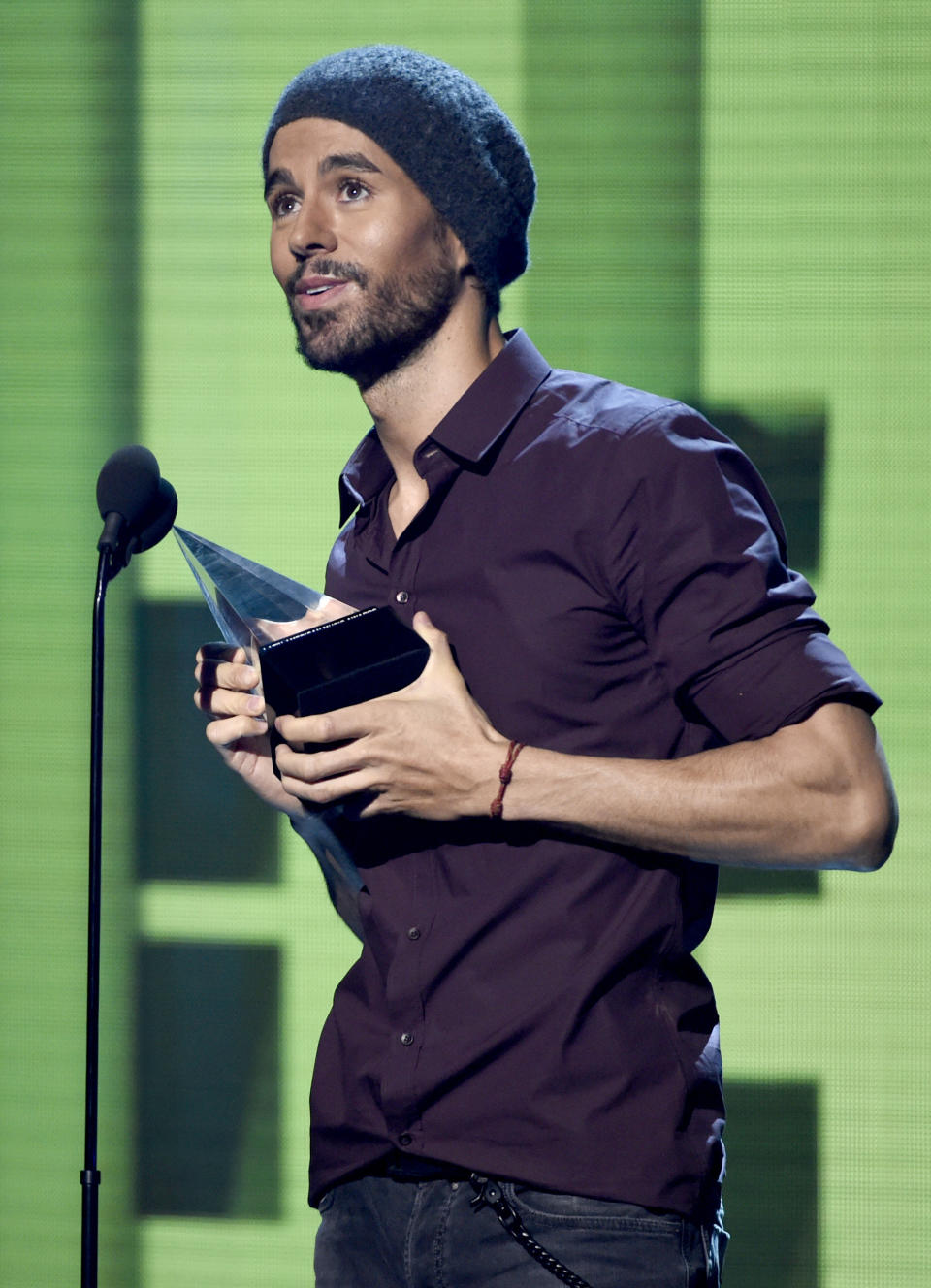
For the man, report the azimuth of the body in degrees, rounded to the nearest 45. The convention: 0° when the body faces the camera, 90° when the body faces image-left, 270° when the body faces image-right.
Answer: approximately 45°

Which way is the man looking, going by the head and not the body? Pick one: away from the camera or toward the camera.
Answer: toward the camera
